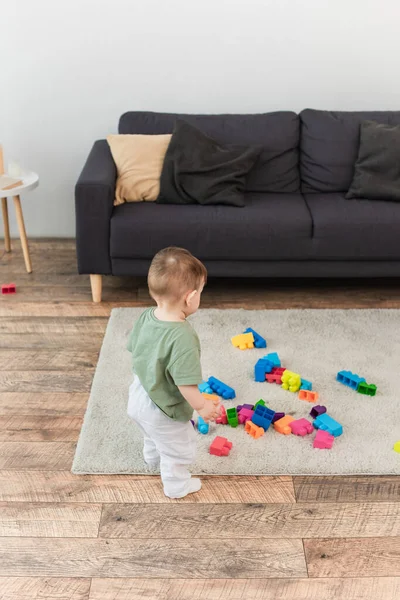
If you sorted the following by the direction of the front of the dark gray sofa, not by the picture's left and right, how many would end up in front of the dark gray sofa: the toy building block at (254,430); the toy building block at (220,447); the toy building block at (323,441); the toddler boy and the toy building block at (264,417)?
5

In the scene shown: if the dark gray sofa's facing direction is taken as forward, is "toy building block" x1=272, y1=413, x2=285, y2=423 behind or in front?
in front

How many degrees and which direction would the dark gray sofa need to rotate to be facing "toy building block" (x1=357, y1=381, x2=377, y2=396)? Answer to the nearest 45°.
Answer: approximately 45° to its left

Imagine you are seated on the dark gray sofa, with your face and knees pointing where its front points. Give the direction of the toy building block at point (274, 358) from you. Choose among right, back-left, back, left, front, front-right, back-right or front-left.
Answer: front

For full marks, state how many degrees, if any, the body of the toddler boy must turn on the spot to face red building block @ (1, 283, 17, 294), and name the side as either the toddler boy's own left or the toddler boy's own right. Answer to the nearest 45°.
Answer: approximately 90° to the toddler boy's own left

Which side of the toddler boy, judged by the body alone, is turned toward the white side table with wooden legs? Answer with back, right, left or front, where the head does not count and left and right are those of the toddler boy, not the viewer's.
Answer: left

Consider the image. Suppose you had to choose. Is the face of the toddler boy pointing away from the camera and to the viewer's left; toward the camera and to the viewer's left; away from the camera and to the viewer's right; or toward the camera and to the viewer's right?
away from the camera and to the viewer's right

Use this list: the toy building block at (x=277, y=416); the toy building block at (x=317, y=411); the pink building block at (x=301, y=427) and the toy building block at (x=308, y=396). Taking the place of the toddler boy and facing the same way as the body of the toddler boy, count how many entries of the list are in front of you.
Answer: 4

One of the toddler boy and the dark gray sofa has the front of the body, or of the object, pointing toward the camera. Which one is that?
the dark gray sofa

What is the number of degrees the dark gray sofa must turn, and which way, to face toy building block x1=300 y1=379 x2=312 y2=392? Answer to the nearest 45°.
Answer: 0° — it already faces it

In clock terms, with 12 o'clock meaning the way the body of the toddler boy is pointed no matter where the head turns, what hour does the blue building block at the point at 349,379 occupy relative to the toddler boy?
The blue building block is roughly at 12 o'clock from the toddler boy.

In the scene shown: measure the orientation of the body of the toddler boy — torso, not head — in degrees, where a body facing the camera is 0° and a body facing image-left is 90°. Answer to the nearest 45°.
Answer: approximately 225°

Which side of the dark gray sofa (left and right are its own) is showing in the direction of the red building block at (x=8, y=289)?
right

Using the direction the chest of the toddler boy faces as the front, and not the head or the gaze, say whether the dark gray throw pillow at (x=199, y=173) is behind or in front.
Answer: in front

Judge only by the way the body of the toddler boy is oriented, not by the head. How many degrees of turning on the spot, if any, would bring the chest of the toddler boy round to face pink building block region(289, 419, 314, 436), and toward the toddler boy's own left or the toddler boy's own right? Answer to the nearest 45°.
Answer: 0° — they already face it

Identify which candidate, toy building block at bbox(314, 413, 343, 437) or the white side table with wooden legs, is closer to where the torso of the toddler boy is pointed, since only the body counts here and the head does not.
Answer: the toy building block

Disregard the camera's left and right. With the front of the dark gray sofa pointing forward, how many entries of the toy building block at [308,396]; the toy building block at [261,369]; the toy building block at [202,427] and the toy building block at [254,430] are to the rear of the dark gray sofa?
0

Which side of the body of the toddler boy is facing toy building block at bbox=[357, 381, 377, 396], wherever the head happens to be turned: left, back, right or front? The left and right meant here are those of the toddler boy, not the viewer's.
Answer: front

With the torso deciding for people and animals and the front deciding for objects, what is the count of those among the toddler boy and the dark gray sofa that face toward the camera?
1

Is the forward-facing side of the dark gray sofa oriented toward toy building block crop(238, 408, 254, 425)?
yes
